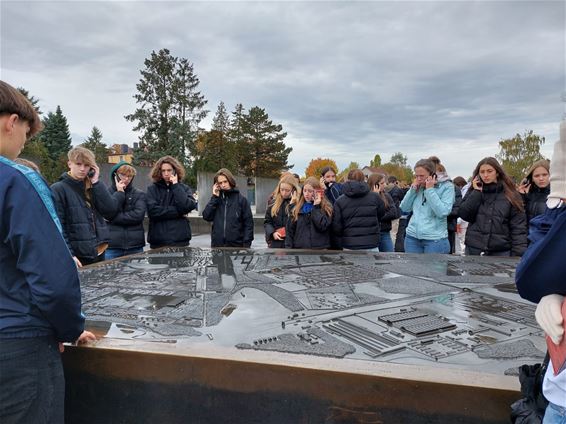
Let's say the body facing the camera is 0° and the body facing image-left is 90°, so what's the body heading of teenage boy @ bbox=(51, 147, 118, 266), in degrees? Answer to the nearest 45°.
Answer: approximately 315°

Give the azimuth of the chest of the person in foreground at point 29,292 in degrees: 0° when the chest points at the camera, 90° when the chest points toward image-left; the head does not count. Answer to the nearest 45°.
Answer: approximately 225°

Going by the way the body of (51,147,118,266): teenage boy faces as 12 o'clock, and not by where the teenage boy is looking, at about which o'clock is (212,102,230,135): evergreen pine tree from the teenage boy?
The evergreen pine tree is roughly at 8 o'clock from the teenage boy.

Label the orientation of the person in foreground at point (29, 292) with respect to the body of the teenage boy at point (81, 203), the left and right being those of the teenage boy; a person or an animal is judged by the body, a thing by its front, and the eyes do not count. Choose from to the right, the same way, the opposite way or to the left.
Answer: to the left

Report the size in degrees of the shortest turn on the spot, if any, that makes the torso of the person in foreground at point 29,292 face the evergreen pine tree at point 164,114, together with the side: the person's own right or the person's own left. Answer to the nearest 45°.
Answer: approximately 45° to the person's own left

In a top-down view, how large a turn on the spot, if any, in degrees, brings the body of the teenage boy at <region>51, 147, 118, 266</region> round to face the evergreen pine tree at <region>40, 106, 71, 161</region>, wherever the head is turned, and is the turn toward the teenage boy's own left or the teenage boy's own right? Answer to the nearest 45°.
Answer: approximately 135° to the teenage boy's own left

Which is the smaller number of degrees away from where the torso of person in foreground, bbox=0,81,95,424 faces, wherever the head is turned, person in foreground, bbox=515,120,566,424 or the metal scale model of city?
the metal scale model of city
